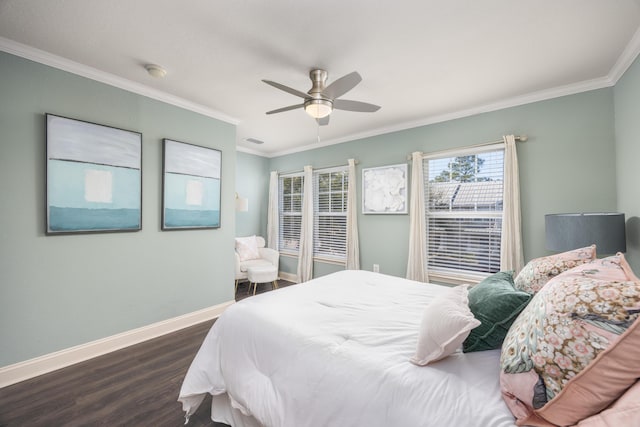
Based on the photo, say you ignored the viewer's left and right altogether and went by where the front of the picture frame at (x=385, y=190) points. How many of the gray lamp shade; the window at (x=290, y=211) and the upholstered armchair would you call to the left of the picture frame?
1

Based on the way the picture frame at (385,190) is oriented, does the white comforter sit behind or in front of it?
in front

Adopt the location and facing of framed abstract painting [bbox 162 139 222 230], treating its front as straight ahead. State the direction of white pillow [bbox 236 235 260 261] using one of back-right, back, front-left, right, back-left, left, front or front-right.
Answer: left

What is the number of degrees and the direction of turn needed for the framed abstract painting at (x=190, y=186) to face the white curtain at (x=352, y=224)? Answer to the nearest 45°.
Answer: approximately 45° to its left

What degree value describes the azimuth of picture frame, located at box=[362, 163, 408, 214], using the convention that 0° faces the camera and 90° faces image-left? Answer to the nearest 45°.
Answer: approximately 45°

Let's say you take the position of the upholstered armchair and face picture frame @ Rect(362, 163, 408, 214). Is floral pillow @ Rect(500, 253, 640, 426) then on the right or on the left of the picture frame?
right

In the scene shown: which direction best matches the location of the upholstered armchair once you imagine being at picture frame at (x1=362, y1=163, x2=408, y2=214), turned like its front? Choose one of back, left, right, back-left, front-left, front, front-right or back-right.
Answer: front-right

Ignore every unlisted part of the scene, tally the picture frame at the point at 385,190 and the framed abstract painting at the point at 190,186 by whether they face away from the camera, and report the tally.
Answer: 0

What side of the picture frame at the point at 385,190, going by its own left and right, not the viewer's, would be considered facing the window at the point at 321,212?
right

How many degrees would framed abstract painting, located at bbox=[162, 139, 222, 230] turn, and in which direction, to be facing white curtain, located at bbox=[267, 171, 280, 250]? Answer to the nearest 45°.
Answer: approximately 90° to its left

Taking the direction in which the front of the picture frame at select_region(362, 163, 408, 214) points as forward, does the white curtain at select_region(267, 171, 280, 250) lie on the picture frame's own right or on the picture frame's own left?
on the picture frame's own right

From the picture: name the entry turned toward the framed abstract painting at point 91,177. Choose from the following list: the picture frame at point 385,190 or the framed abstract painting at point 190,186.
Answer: the picture frame

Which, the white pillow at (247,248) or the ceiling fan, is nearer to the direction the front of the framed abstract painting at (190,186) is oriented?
the ceiling fan

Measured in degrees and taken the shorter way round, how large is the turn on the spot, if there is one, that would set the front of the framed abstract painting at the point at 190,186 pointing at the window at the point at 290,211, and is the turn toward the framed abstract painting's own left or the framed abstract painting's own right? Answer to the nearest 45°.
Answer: approximately 90° to the framed abstract painting's own left

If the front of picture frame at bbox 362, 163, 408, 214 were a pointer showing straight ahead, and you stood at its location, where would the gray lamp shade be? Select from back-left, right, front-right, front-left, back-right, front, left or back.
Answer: left

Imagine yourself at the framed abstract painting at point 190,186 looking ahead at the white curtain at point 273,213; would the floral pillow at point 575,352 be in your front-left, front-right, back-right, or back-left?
back-right
